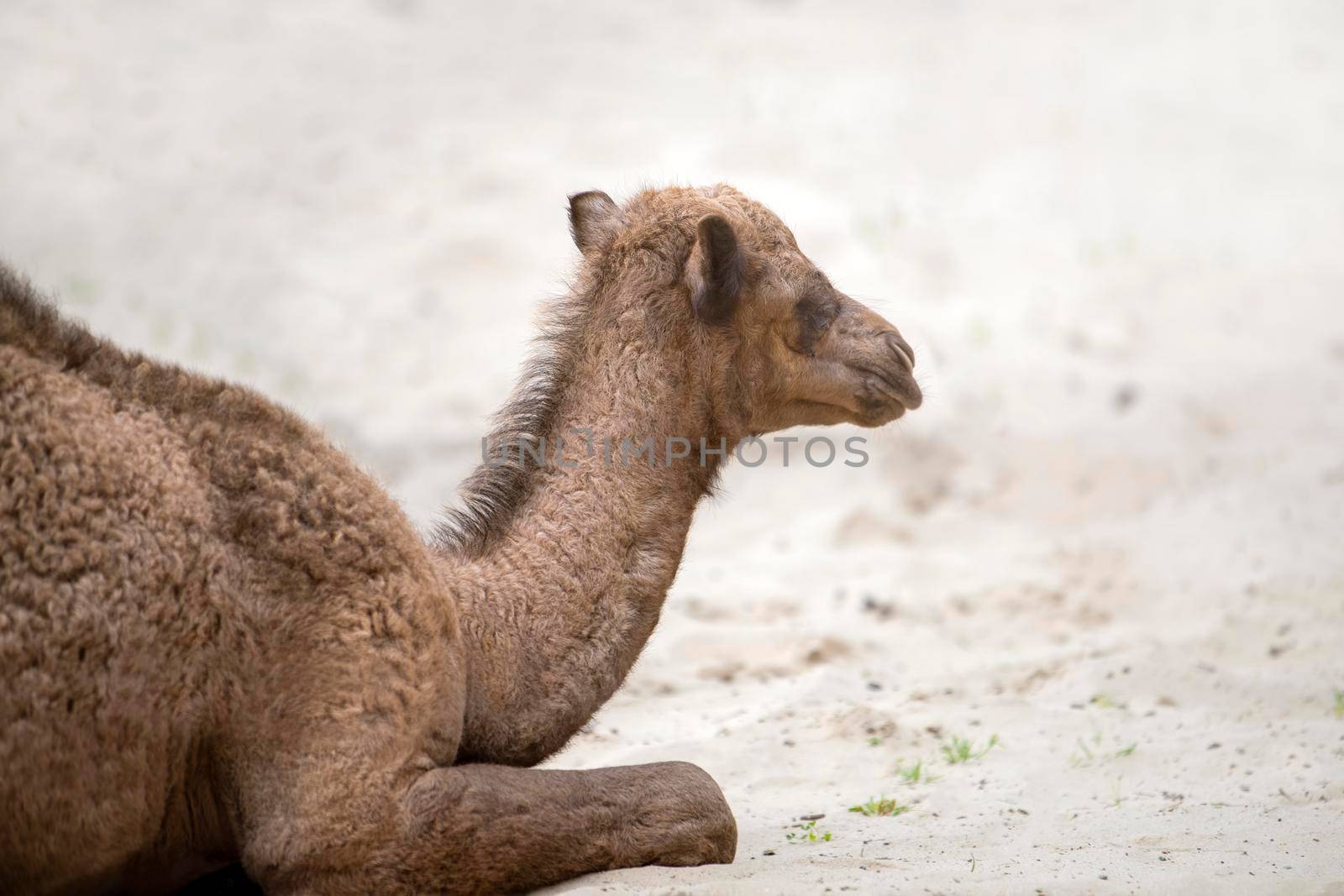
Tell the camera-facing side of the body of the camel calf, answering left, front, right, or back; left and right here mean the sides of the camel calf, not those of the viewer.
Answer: right
